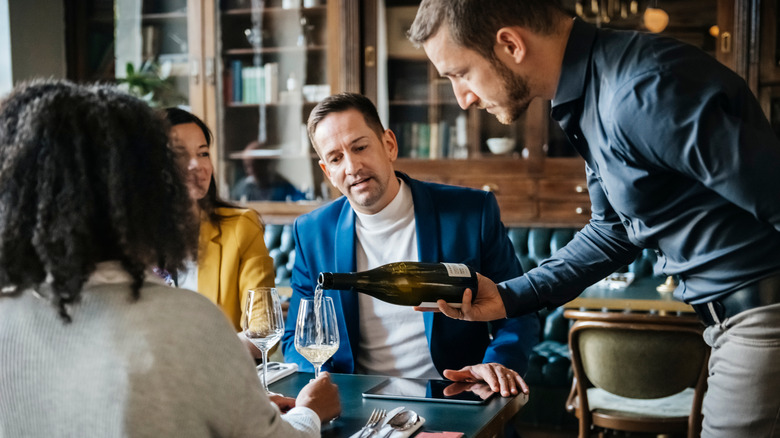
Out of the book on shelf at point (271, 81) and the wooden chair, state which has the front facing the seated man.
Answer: the book on shelf

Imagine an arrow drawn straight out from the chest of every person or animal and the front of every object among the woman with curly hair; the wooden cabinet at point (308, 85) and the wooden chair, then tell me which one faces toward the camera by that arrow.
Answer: the wooden cabinet

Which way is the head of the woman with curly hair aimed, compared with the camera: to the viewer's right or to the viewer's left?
to the viewer's right

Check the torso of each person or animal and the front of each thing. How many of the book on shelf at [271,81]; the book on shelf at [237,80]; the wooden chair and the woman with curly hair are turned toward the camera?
2

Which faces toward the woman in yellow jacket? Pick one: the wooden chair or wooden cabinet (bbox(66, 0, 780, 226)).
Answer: the wooden cabinet

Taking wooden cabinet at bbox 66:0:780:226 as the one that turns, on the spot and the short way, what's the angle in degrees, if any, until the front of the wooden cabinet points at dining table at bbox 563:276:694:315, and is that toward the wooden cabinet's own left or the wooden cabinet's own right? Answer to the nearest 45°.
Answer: approximately 45° to the wooden cabinet's own left

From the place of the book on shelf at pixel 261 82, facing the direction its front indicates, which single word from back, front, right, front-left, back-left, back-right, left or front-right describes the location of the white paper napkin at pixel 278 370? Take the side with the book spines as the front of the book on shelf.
front

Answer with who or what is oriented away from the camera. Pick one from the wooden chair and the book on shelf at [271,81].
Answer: the wooden chair

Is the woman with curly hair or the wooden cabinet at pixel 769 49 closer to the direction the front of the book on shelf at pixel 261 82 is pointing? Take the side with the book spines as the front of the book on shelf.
the woman with curly hair

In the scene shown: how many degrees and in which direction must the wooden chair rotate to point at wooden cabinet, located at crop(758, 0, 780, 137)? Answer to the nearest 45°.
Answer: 0° — it already faces it

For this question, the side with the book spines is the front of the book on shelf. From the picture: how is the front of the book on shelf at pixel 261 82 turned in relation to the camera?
facing the viewer

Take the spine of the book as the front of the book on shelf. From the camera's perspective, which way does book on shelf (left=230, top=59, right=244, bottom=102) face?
toward the camera

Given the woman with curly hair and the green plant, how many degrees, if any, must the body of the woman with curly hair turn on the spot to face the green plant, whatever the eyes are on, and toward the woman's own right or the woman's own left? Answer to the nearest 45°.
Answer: approximately 45° to the woman's own left

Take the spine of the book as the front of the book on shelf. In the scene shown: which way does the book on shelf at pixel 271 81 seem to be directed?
toward the camera
